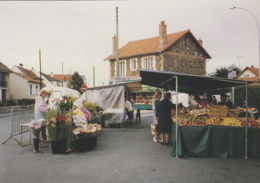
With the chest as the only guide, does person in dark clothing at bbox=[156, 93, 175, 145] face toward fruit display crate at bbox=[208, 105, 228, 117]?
no

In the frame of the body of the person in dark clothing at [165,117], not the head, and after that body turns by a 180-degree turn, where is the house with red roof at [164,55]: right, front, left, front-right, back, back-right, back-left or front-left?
back-right

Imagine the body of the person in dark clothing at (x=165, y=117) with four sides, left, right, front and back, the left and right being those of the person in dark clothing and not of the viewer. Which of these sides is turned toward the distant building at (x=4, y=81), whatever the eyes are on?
left

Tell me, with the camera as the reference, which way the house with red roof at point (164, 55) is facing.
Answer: facing the viewer and to the left of the viewer

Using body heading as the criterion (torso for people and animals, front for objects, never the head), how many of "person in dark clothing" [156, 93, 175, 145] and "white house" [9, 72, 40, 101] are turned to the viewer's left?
0

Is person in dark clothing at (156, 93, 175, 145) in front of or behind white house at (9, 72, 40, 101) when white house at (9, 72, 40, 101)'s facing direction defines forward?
in front

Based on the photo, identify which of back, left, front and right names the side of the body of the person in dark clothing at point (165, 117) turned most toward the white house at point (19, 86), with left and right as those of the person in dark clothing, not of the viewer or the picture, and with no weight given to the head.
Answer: left

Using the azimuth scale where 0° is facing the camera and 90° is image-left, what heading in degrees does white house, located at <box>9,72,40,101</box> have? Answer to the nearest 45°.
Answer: approximately 315°

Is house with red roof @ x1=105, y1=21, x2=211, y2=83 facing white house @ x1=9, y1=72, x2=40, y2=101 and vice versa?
no

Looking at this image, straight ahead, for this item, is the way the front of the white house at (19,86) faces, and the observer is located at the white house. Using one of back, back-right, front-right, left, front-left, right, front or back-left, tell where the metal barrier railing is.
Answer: front-right

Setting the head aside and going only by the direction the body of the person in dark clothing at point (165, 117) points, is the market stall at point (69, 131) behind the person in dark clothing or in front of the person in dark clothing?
behind

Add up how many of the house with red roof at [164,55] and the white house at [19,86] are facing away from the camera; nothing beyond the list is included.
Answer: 0

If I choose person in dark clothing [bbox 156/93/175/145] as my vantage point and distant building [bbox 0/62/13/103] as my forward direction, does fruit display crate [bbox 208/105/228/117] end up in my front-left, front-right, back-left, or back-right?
back-right

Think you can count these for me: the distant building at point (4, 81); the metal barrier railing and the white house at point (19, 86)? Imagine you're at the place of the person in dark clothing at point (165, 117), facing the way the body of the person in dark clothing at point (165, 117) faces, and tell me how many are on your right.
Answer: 0

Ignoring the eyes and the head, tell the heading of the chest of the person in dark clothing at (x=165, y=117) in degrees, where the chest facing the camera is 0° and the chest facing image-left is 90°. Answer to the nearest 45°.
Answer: approximately 225°
